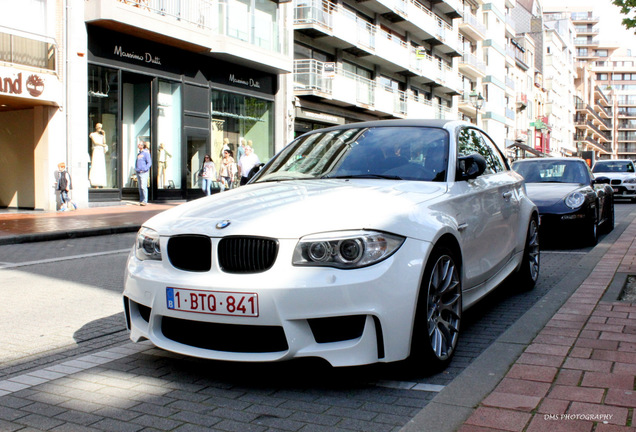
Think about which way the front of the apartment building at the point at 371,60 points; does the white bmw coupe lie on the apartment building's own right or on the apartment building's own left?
on the apartment building's own right

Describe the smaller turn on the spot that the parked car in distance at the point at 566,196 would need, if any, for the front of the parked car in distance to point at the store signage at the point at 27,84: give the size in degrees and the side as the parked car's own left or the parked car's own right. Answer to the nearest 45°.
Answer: approximately 45° to the parked car's own right

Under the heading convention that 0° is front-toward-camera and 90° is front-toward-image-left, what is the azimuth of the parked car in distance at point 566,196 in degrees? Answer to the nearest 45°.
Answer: approximately 45°

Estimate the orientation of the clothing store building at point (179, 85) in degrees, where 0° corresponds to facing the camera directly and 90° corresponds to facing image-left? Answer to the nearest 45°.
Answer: approximately 315°

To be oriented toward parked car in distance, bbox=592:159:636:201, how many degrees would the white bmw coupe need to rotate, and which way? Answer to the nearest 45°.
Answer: approximately 180°

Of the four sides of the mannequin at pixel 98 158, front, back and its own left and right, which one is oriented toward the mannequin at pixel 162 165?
left

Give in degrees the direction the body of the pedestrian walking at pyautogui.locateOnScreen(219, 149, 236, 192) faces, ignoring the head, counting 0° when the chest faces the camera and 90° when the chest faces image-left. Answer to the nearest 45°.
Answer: approximately 45°
